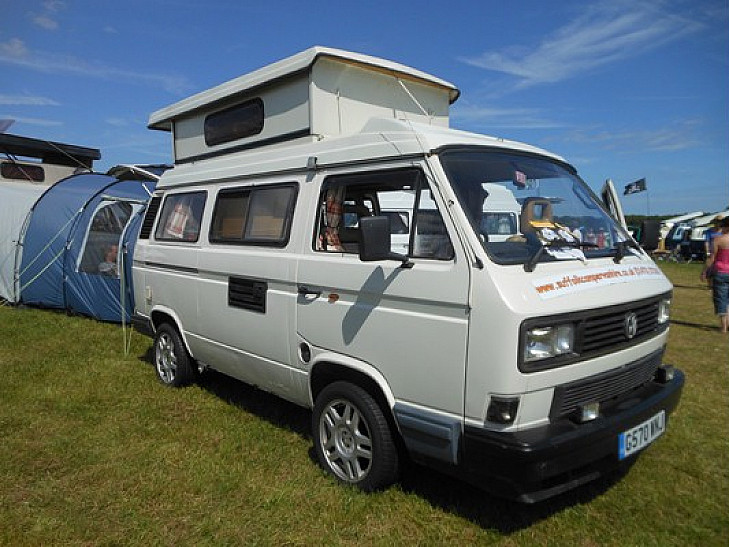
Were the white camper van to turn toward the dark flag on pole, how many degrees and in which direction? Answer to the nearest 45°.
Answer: approximately 90° to its left

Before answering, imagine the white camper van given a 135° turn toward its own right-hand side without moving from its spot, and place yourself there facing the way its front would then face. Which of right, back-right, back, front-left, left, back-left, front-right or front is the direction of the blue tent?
front-right

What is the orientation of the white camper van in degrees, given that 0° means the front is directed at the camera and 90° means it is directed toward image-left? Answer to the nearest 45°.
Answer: approximately 315°

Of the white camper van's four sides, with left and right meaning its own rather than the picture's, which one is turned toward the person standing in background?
left
